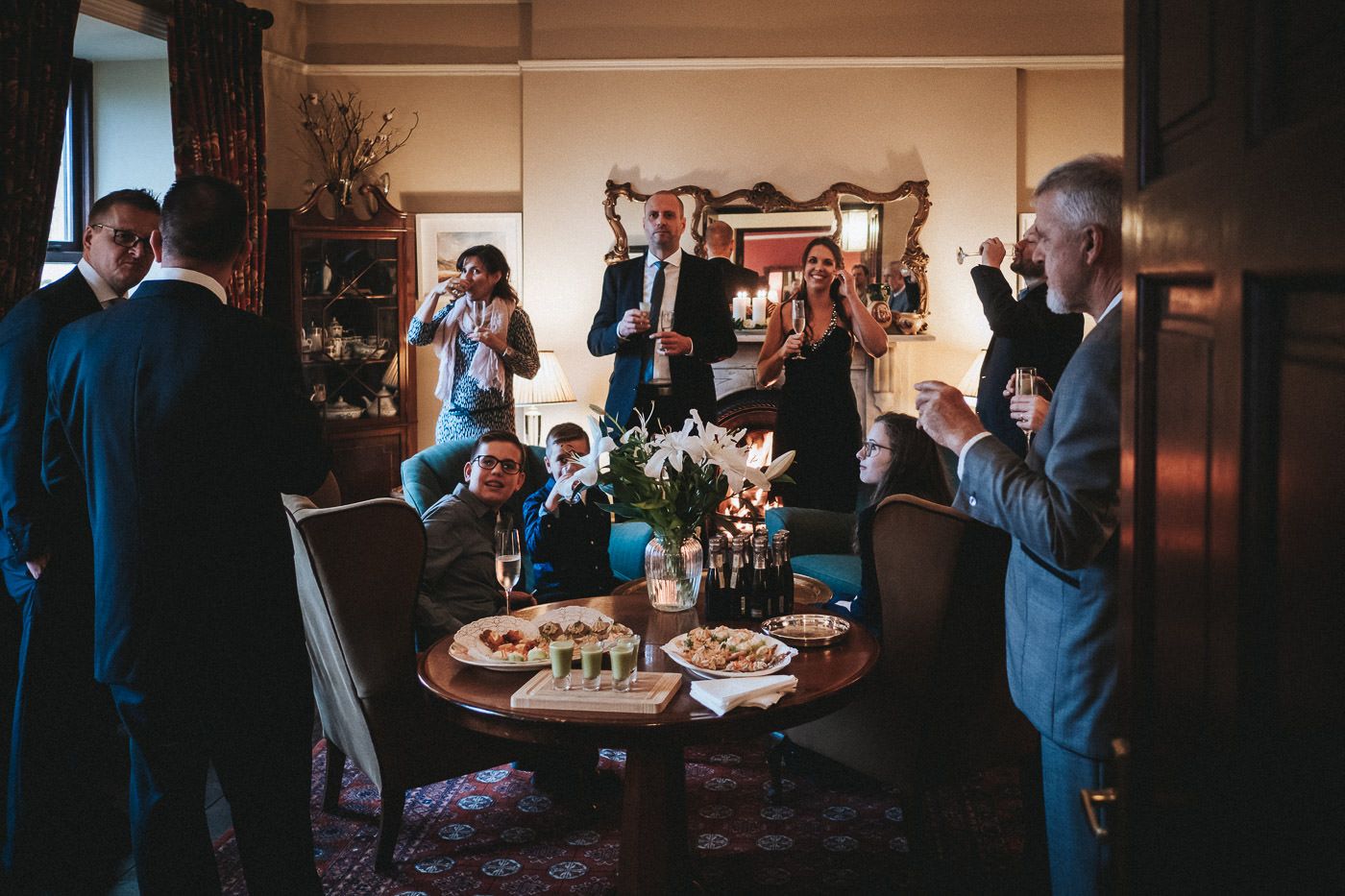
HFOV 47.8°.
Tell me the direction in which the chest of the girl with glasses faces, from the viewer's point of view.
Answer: to the viewer's left

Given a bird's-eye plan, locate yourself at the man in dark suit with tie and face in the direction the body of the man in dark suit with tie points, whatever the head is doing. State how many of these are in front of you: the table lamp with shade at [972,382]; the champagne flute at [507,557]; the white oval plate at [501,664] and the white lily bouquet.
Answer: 3

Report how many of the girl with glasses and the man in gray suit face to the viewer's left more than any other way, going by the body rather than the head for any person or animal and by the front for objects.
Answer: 2

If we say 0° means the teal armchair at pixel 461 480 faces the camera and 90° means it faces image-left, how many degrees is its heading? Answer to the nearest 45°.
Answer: approximately 315°

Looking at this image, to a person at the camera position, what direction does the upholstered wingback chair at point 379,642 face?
facing away from the viewer and to the right of the viewer

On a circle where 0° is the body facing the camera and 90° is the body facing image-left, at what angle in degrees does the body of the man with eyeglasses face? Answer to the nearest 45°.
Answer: approximately 315°
